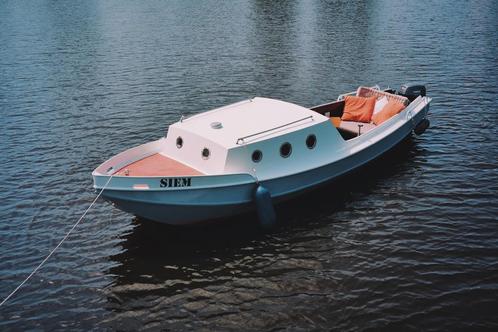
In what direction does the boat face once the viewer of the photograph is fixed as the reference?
facing the viewer and to the left of the viewer

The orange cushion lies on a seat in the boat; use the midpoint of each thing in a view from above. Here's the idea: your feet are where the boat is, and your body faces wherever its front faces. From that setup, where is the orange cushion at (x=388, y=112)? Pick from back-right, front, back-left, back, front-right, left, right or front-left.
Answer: back
